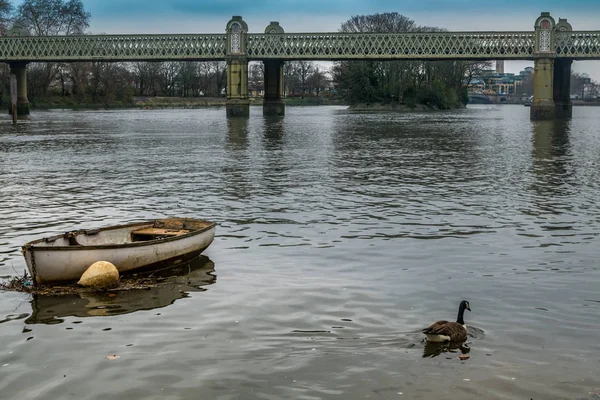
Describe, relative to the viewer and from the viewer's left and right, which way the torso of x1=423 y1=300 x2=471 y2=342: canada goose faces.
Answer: facing to the right of the viewer

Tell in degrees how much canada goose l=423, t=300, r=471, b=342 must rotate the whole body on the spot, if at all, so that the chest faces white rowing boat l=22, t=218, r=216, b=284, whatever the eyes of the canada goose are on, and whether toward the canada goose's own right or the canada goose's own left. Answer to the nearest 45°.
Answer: approximately 135° to the canada goose's own left
